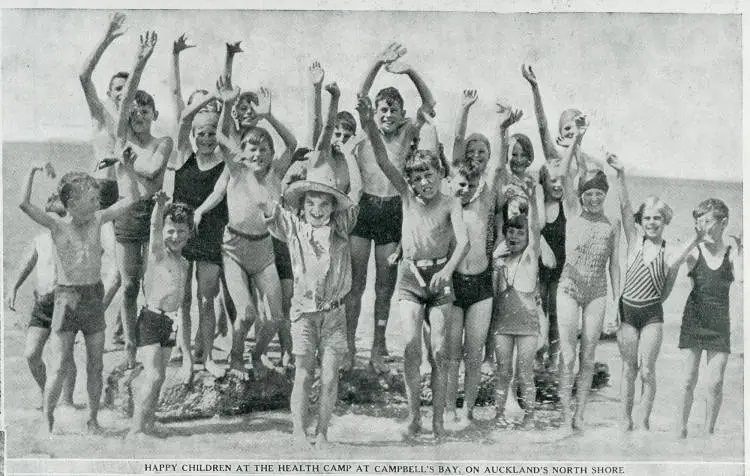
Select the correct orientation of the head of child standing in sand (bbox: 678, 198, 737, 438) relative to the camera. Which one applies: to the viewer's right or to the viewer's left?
to the viewer's left

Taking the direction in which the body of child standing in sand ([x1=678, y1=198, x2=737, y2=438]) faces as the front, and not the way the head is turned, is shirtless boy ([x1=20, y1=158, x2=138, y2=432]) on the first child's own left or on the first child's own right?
on the first child's own right

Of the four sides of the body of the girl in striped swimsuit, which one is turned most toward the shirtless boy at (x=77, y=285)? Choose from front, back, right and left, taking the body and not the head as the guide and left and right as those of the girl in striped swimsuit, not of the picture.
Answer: right

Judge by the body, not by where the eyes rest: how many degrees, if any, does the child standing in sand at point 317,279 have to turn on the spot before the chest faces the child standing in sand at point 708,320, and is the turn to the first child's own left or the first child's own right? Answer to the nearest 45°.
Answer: approximately 90° to the first child's own left

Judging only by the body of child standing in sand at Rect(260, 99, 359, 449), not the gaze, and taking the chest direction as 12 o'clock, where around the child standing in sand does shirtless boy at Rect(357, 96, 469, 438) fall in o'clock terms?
The shirtless boy is roughly at 9 o'clock from the child standing in sand.

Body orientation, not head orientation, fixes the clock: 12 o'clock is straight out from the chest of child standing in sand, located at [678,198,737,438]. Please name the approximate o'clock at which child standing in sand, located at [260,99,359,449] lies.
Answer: child standing in sand, located at [260,99,359,449] is roughly at 2 o'clock from child standing in sand, located at [678,198,737,438].

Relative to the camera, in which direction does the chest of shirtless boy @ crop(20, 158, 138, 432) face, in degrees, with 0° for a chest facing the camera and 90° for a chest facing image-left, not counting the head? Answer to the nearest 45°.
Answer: approximately 0°

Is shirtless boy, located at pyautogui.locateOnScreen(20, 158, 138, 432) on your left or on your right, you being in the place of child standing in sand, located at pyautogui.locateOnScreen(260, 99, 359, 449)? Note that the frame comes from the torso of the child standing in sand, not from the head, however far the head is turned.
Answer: on your right

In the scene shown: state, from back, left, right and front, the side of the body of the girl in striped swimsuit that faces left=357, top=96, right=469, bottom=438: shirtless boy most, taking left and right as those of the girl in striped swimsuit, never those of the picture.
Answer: right
